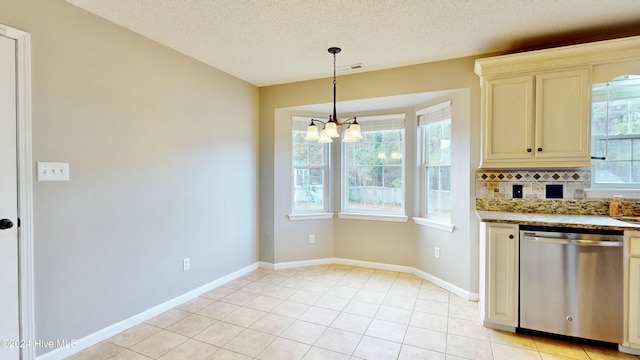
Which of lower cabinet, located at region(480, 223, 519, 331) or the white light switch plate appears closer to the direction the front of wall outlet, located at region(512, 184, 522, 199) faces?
the lower cabinet

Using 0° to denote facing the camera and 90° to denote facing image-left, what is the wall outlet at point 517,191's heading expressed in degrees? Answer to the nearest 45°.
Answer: approximately 0°

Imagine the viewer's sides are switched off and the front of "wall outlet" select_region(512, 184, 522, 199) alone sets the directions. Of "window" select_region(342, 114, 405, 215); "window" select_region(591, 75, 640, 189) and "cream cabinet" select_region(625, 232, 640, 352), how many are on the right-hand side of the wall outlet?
1

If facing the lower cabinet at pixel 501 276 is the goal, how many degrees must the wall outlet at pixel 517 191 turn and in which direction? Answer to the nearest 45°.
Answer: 0° — it already faces it

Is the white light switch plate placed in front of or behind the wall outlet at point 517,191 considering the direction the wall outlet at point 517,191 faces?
in front

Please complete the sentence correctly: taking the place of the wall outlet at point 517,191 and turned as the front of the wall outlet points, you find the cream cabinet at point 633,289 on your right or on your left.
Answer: on your left

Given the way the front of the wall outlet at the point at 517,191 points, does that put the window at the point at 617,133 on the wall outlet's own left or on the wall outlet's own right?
on the wall outlet's own left

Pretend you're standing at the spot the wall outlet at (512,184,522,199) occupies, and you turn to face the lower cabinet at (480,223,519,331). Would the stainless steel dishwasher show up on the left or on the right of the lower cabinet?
left

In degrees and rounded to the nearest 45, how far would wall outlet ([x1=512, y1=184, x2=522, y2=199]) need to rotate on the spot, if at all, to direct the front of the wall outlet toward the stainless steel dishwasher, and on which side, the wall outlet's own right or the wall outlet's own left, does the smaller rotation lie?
approximately 45° to the wall outlet's own left

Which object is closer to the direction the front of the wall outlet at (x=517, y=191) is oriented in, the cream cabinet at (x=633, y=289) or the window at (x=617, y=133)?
the cream cabinet

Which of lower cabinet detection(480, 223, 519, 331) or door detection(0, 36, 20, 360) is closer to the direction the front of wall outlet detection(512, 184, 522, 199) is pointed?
the lower cabinet

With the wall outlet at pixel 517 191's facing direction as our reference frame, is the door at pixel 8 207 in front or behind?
in front

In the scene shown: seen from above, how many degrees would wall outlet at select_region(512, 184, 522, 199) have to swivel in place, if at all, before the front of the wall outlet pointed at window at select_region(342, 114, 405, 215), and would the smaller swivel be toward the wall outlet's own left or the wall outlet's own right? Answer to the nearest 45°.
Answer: approximately 90° to the wall outlet's own right
